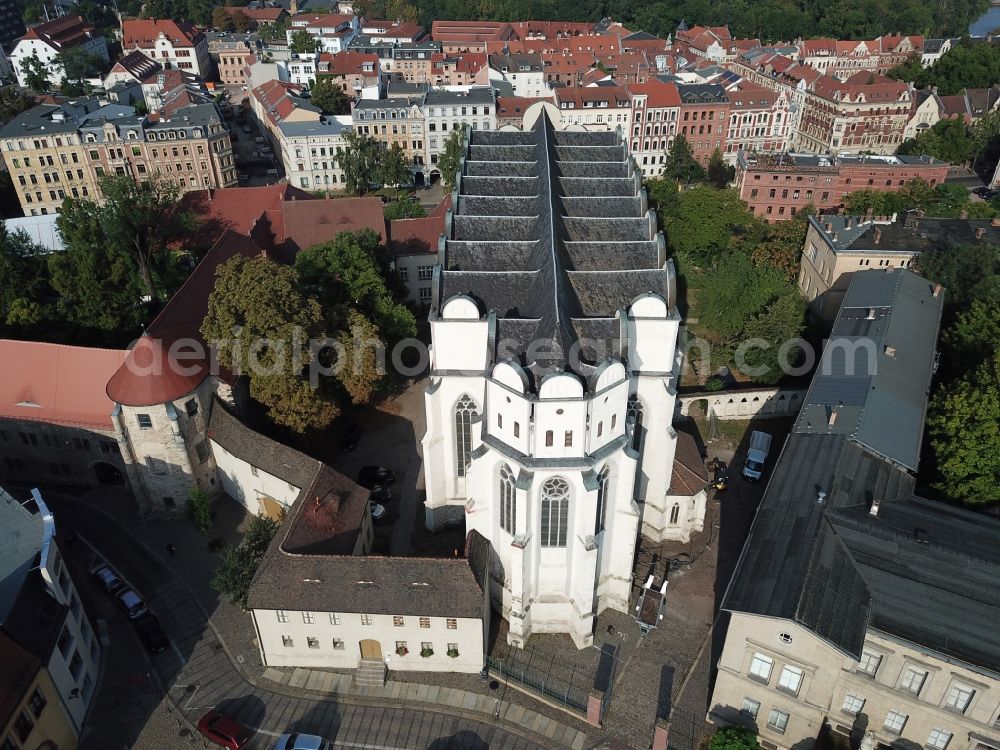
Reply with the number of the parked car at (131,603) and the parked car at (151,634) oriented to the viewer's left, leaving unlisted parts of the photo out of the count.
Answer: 0

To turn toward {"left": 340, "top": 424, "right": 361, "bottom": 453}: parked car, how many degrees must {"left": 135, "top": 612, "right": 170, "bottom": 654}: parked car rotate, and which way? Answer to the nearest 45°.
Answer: approximately 90° to its left

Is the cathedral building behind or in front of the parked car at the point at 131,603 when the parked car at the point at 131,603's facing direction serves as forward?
in front

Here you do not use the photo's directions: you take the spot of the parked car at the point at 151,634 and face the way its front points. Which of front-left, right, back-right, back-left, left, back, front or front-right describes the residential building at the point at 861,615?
front

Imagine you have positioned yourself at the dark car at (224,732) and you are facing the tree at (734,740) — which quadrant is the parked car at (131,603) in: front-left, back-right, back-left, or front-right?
back-left

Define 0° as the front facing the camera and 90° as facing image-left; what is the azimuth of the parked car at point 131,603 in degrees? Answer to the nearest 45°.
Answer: approximately 315°

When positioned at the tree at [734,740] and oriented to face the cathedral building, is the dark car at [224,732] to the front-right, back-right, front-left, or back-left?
front-left

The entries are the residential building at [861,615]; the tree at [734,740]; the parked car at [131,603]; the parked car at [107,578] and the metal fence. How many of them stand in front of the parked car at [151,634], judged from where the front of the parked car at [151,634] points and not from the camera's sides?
3

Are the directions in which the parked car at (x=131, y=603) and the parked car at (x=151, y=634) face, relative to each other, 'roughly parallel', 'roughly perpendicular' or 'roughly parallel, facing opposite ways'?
roughly parallel

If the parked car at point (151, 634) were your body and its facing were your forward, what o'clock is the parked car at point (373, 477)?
the parked car at point (373, 477) is roughly at 10 o'clock from the parked car at point (151, 634).

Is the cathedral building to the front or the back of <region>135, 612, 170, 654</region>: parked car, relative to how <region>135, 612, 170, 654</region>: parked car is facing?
to the front

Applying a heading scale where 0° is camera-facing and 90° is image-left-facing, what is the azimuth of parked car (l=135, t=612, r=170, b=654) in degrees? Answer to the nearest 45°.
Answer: approximately 315°
